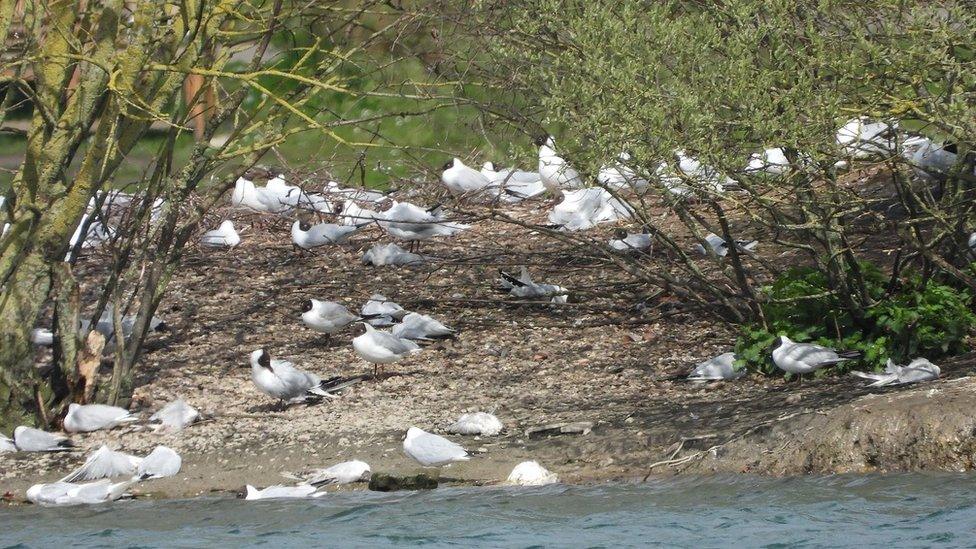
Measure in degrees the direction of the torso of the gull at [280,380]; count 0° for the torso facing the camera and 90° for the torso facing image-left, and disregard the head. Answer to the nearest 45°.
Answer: approximately 90°

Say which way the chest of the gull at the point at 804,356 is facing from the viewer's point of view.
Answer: to the viewer's left

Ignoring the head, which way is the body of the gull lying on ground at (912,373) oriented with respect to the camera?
to the viewer's right

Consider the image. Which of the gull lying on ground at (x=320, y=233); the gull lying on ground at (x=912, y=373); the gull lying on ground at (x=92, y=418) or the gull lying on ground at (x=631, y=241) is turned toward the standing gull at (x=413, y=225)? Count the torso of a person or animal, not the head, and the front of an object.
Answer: the gull lying on ground at (x=631, y=241)

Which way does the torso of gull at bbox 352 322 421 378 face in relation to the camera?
to the viewer's left

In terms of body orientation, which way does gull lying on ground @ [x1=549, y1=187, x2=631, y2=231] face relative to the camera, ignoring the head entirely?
to the viewer's left
